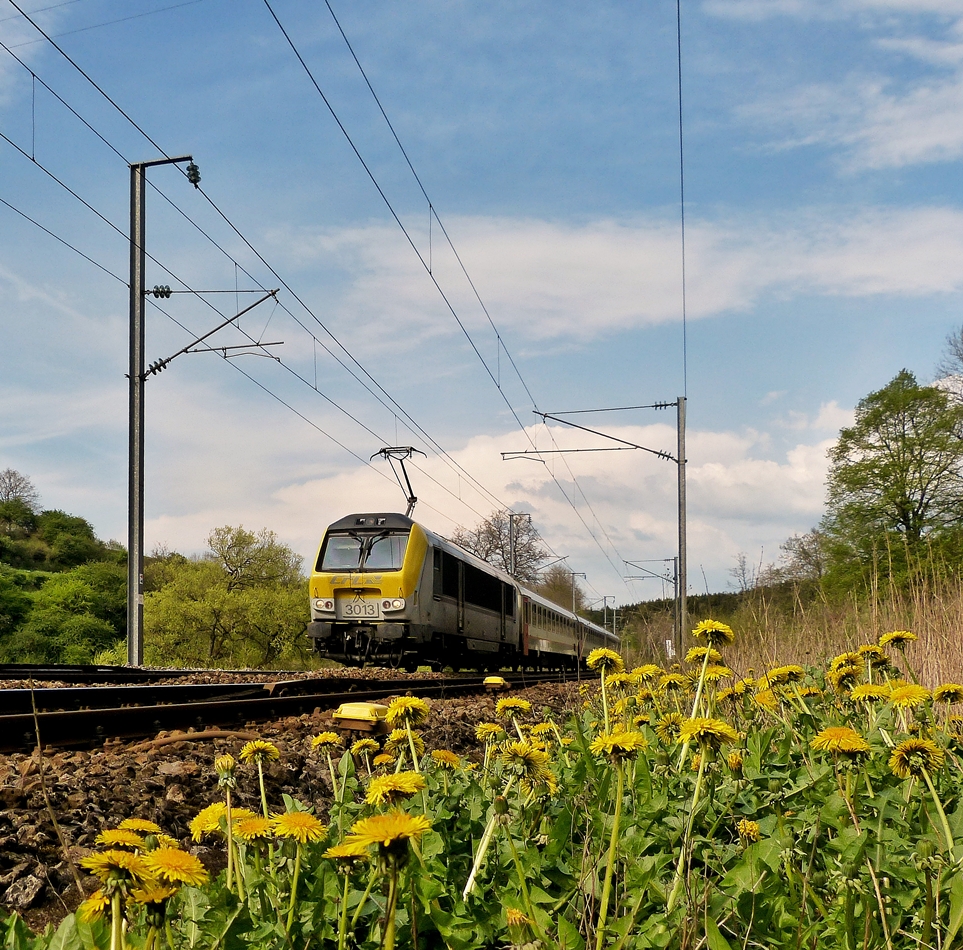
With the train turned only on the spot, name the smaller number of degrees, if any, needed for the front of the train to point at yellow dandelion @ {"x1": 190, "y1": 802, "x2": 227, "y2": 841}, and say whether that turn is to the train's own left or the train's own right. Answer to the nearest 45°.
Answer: approximately 45° to the train's own left

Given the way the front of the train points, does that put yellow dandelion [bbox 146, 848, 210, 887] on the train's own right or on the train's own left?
on the train's own left

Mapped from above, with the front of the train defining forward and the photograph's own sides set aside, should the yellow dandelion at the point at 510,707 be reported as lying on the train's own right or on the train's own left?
on the train's own left

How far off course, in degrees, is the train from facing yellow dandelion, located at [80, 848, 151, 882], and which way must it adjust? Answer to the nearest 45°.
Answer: approximately 45° to its left

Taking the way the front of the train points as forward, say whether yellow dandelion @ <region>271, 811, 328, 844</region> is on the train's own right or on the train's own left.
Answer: on the train's own left

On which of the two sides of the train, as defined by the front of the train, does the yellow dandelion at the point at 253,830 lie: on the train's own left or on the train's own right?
on the train's own left

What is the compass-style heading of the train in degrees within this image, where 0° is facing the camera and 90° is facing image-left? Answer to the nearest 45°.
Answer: approximately 45°

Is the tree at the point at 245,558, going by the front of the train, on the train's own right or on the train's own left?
on the train's own right

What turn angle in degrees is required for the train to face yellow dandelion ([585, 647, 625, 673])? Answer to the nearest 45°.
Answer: approximately 45° to its left
